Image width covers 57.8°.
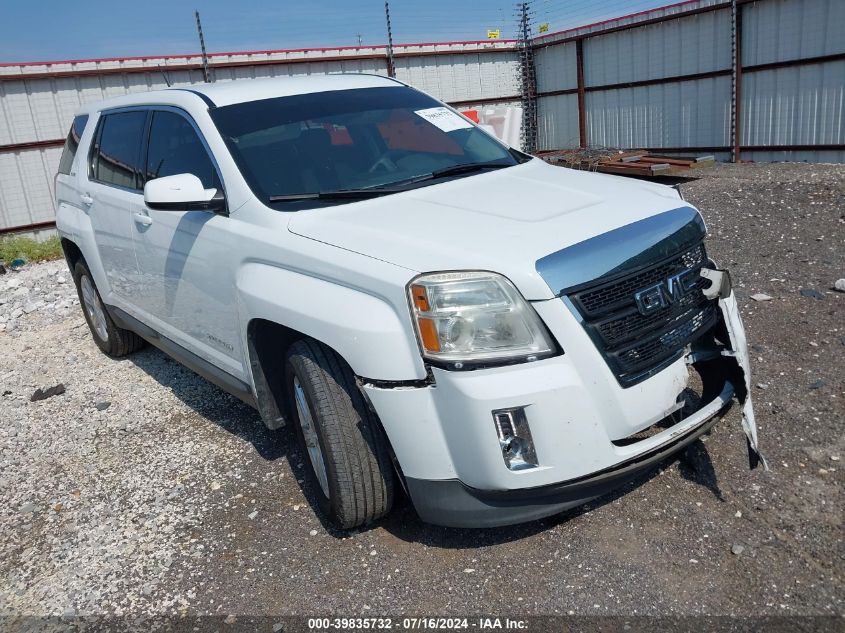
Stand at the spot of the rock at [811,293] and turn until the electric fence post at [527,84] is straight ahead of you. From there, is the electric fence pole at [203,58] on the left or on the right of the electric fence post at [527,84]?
left

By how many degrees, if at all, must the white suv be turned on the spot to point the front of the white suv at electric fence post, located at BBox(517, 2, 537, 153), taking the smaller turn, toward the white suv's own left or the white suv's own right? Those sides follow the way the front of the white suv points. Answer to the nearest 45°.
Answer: approximately 135° to the white suv's own left

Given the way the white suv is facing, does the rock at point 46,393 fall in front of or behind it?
behind

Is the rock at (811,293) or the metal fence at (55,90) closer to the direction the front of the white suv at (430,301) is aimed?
the rock

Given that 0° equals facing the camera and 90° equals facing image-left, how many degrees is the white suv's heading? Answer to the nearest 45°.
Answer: approximately 315°

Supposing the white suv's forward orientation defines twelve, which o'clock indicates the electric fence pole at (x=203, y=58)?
The electric fence pole is roughly at 7 o'clock from the white suv.

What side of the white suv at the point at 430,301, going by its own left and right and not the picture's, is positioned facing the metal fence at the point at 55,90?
back

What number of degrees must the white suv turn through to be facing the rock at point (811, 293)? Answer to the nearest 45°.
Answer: approximately 90° to its left

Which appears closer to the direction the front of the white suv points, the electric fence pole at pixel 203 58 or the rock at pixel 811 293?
the rock
